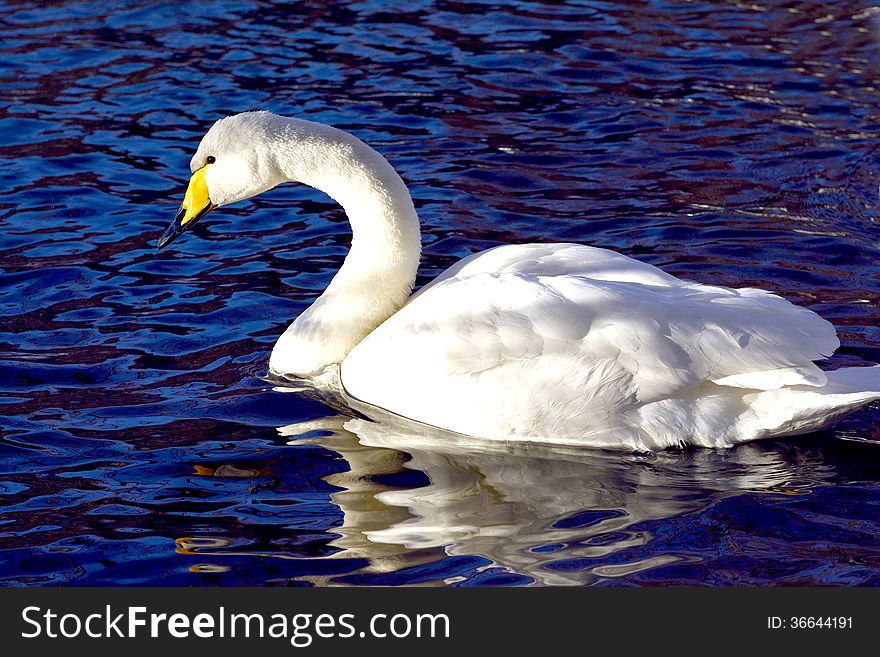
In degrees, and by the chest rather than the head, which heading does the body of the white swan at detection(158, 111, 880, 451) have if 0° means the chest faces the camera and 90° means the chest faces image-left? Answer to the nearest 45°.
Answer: approximately 90°
